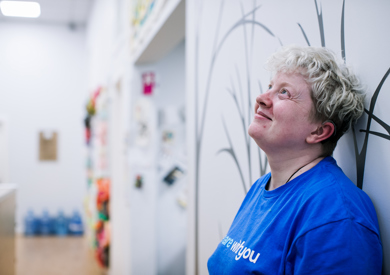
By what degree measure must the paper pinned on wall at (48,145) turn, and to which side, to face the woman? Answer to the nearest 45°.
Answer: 0° — it already faces them

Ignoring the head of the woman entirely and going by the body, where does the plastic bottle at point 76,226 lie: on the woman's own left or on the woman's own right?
on the woman's own right

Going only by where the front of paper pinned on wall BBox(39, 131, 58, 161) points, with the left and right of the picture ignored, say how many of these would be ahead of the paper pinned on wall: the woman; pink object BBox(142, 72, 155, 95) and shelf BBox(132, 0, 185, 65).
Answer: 3

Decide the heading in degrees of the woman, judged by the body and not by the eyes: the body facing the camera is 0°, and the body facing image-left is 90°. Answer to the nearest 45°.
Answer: approximately 45°

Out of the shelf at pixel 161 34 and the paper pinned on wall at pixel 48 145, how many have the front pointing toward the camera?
1

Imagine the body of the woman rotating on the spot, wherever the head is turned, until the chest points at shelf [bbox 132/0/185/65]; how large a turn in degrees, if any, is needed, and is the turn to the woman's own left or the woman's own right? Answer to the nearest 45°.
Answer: approximately 90° to the woman's own right

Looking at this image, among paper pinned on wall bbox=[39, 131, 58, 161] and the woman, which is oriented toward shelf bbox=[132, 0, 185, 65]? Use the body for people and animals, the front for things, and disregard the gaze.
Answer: the paper pinned on wall
